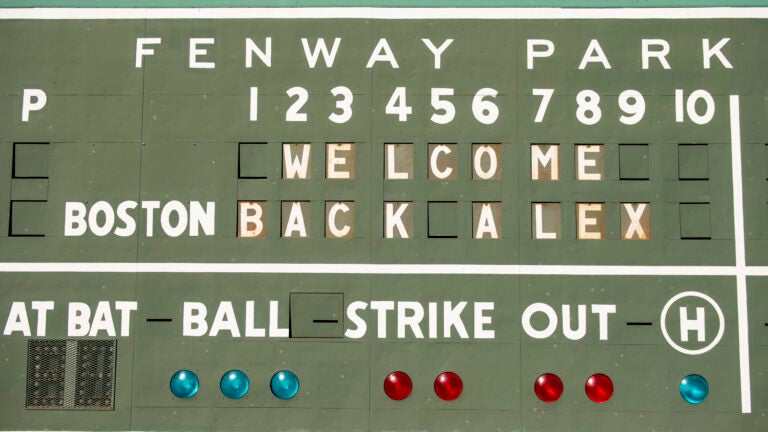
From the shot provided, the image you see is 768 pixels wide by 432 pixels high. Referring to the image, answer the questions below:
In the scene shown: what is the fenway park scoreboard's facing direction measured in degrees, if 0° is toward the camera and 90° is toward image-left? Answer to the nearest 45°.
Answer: approximately 0°
